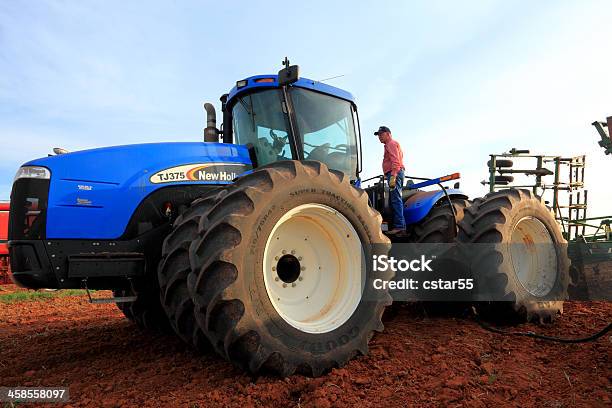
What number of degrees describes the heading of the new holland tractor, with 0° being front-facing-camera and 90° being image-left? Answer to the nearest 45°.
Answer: approximately 45°

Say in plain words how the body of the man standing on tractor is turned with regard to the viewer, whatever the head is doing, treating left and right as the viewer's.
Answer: facing to the left of the viewer

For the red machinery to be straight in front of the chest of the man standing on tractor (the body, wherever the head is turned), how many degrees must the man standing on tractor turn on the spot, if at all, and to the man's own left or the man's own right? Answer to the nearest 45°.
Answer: approximately 45° to the man's own right
